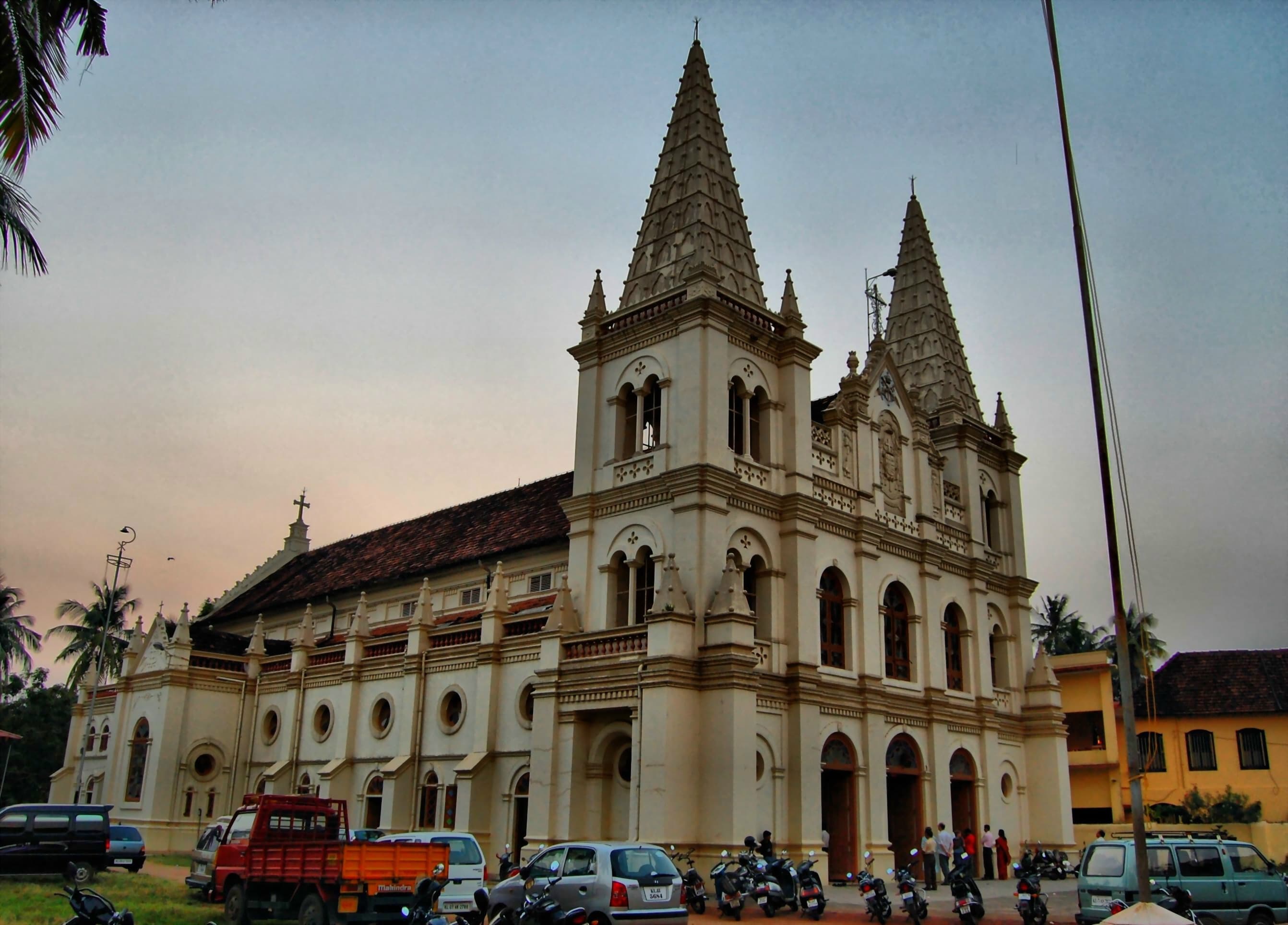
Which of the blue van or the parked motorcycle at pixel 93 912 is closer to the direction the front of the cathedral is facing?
the blue van

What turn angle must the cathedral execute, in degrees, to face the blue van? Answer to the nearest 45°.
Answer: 0° — it already faces it

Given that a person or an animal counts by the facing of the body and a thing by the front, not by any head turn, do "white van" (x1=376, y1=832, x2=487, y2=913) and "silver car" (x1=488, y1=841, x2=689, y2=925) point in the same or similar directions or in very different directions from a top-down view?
same or similar directions

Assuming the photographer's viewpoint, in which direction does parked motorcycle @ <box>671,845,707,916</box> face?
facing away from the viewer and to the left of the viewer

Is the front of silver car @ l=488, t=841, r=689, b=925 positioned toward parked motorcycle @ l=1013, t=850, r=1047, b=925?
no

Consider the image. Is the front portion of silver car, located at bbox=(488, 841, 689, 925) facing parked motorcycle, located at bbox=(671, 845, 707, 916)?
no

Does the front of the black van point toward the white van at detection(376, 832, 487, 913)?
no

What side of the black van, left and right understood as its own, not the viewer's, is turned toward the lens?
left

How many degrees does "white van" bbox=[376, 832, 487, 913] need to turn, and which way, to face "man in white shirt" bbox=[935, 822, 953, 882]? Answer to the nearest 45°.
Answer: approximately 90° to its right

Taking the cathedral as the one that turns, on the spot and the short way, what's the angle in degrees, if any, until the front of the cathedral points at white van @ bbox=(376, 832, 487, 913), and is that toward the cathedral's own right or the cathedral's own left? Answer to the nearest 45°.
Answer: approximately 90° to the cathedral's own right

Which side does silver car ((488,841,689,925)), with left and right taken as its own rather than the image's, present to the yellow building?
right

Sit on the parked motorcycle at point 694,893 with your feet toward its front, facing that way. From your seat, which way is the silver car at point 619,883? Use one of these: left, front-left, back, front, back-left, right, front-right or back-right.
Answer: back-left

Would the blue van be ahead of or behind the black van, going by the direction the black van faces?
behind

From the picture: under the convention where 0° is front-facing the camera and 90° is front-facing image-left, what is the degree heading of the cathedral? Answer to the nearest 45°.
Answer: approximately 315°

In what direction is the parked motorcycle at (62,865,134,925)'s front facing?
to the viewer's left

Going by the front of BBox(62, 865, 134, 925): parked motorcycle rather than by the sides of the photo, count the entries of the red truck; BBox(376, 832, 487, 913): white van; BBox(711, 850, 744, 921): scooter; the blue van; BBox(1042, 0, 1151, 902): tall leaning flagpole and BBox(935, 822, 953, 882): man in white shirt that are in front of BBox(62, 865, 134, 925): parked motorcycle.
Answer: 0
